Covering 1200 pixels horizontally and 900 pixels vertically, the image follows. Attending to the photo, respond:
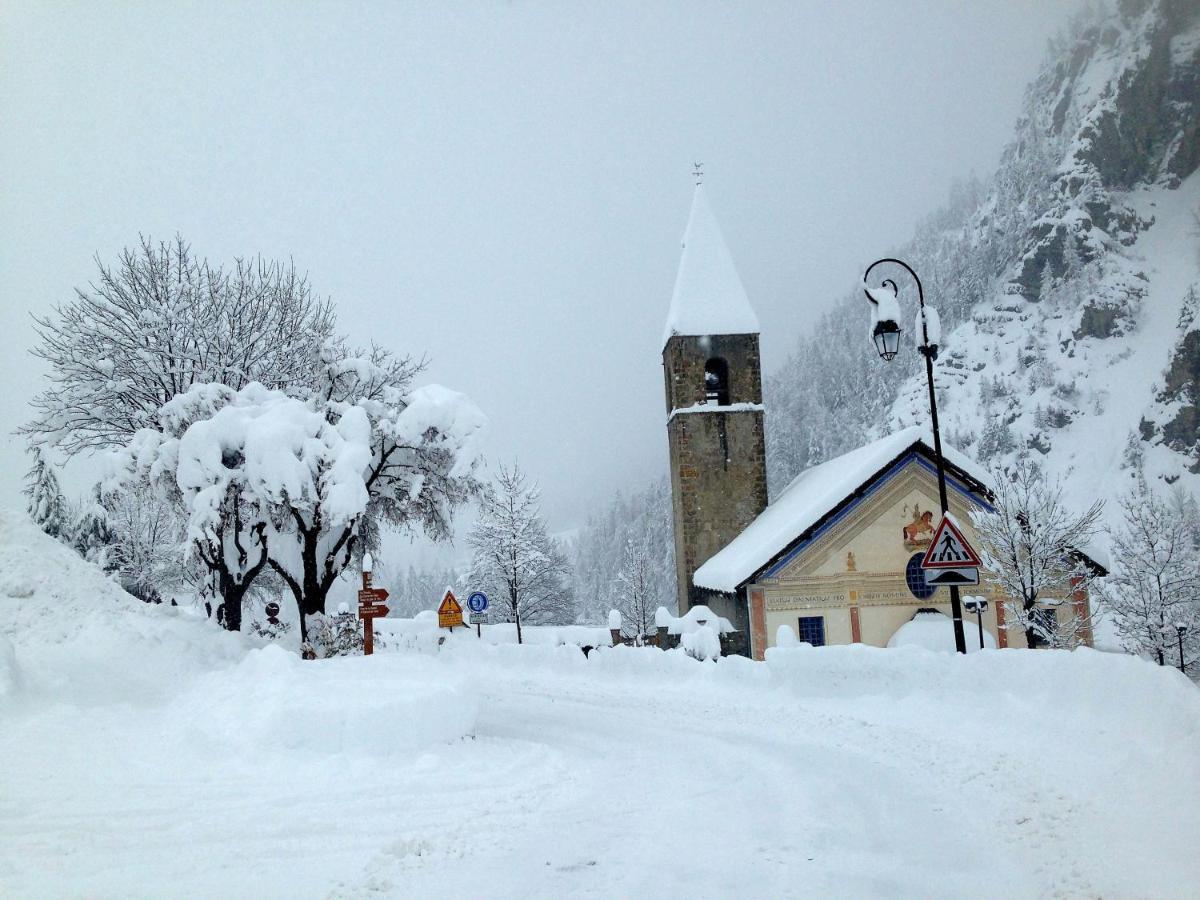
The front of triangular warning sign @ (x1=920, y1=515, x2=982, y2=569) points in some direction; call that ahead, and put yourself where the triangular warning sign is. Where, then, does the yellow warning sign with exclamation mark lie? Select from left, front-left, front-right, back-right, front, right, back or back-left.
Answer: back-right

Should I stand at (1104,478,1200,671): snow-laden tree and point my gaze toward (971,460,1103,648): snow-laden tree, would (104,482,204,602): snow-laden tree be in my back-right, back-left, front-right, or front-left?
front-right

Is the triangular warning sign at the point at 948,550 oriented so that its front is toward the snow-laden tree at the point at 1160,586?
no

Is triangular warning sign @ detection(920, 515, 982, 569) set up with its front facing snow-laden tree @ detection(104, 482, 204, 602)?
no

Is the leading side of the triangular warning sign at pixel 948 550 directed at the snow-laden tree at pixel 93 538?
no

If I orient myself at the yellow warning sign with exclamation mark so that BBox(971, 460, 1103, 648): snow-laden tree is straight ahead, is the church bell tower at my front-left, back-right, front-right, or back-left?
front-left

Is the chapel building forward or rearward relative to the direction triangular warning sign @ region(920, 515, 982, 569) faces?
rearward

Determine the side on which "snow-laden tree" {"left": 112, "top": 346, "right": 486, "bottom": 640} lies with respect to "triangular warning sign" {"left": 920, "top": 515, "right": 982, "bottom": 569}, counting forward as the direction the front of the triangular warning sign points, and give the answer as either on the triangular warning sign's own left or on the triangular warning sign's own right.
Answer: on the triangular warning sign's own right

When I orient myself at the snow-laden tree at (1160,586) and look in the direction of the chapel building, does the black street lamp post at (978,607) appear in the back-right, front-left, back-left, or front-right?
front-left

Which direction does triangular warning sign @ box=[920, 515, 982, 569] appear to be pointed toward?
toward the camera

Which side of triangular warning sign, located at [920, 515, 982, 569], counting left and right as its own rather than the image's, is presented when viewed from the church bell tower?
back

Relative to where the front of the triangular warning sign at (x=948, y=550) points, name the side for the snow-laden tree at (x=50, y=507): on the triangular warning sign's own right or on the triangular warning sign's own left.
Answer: on the triangular warning sign's own right
